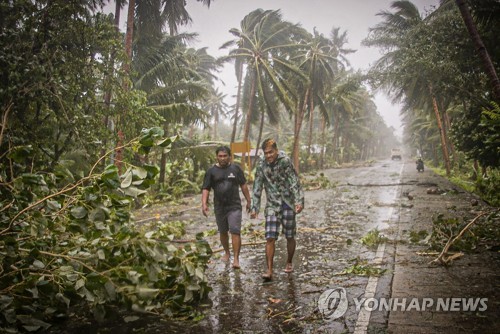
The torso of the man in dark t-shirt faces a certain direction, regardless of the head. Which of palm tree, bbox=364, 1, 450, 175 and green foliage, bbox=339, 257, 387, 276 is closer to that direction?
the green foliage

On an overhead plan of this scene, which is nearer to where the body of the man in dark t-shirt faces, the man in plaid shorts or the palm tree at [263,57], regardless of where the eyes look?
the man in plaid shorts

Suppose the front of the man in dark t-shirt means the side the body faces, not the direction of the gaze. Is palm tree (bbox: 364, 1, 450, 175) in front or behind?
behind

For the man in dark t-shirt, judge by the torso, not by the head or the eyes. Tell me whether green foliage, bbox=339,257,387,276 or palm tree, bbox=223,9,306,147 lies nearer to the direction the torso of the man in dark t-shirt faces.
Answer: the green foliage

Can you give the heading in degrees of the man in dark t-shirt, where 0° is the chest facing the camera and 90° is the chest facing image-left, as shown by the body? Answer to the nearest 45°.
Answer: approximately 0°

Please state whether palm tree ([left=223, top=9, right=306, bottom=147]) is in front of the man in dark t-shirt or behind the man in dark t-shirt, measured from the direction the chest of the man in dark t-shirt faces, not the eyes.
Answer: behind

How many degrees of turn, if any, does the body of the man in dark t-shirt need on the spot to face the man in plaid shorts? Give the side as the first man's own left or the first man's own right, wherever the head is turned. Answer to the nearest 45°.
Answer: approximately 45° to the first man's own left

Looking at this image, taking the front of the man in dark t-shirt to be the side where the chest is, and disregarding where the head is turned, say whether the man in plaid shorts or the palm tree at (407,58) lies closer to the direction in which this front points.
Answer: the man in plaid shorts

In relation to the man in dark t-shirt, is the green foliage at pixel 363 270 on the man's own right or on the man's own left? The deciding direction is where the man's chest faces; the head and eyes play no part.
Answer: on the man's own left
